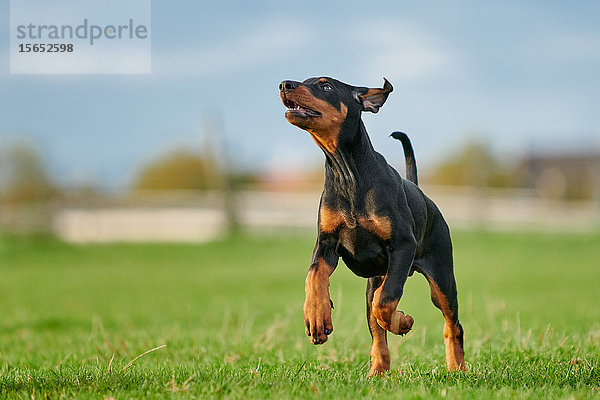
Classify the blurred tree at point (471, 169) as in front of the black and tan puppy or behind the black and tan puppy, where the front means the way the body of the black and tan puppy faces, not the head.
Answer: behind

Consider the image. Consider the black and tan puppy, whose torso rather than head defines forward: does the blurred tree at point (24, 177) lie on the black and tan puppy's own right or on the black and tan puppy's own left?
on the black and tan puppy's own right

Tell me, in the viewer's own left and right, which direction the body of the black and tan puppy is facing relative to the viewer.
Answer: facing the viewer and to the left of the viewer

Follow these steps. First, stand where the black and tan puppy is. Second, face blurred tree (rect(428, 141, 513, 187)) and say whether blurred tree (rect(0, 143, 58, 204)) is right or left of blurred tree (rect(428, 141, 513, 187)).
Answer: left

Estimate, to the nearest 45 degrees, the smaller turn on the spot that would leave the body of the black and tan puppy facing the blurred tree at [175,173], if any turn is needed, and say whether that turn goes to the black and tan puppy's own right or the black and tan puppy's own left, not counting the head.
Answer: approximately 135° to the black and tan puppy's own right
